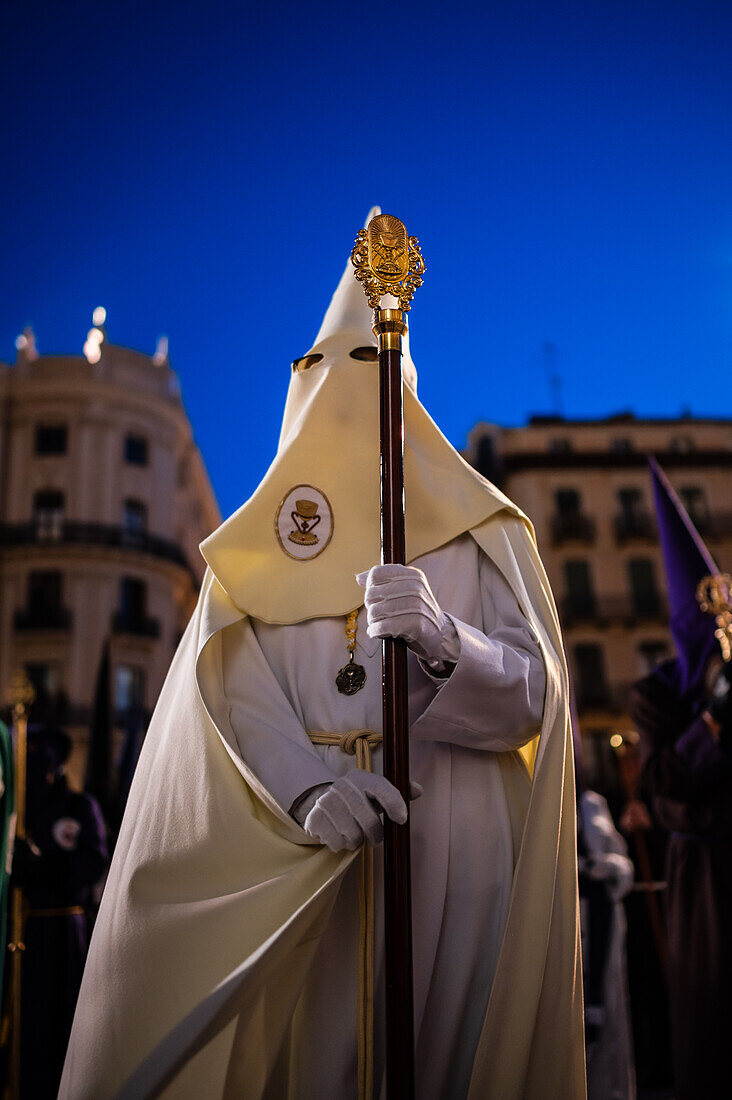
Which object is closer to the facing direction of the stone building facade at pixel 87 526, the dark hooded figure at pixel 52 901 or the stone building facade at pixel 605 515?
the dark hooded figure

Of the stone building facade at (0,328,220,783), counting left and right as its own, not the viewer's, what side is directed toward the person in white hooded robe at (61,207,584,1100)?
front

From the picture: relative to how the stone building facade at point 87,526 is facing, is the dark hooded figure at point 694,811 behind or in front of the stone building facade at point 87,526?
in front

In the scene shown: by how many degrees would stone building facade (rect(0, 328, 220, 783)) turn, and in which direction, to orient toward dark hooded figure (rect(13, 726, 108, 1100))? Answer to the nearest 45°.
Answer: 0° — it already faces them

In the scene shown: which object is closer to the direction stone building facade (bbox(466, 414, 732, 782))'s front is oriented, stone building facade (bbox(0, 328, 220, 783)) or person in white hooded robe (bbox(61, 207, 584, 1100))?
the person in white hooded robe

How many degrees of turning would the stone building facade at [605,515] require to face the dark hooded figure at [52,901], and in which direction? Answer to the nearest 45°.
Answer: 0° — it already faces them

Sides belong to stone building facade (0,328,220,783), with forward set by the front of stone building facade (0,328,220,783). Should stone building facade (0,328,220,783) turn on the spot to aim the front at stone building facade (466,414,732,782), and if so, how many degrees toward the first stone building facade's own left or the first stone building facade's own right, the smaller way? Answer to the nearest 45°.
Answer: approximately 90° to the first stone building facade's own left
